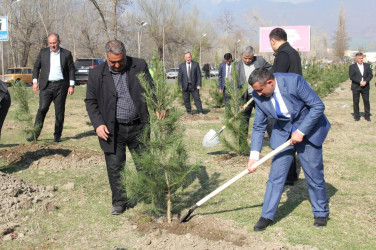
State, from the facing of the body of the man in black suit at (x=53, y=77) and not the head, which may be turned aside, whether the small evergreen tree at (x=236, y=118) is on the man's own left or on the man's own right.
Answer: on the man's own left

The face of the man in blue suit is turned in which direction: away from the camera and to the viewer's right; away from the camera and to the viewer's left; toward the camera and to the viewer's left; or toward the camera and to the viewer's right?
toward the camera and to the viewer's left

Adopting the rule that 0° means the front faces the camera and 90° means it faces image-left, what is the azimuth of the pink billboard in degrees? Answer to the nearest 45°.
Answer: approximately 0°

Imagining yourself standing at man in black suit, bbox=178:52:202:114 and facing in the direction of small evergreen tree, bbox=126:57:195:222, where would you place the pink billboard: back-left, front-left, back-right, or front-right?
back-left

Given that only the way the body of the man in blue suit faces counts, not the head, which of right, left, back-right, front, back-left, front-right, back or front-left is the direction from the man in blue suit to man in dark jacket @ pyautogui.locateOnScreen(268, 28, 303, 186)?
back-right

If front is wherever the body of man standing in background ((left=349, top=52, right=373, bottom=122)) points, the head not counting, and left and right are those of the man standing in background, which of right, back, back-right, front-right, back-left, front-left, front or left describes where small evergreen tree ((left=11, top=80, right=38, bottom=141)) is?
front-right

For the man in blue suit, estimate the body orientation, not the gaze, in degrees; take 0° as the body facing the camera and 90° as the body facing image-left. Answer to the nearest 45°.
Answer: approximately 45°

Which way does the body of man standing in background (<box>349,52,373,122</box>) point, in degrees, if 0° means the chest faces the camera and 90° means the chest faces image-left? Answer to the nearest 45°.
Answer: approximately 0°

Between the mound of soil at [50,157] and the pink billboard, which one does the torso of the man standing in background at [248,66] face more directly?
the mound of soil

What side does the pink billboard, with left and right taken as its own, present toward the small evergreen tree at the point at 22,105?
front

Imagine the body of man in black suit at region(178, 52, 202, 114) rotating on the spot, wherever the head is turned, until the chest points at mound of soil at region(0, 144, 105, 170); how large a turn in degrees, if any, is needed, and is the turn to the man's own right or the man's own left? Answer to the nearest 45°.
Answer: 0° — they already face it

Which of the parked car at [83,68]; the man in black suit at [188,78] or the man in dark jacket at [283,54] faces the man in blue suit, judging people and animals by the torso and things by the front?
the man in black suit
